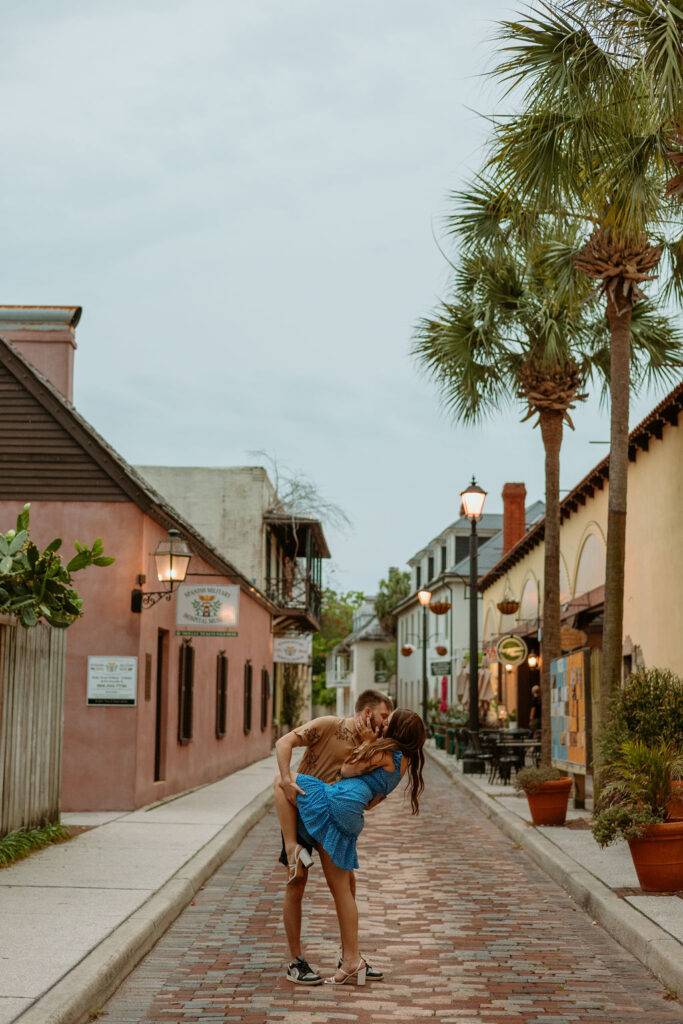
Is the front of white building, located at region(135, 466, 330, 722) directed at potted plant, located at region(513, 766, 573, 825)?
no

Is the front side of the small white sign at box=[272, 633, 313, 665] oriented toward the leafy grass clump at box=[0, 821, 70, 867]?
yes

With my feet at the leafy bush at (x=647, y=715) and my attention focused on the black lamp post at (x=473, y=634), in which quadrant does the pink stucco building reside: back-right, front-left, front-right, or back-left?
front-left

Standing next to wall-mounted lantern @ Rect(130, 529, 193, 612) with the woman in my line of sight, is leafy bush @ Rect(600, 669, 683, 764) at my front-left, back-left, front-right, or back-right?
front-left

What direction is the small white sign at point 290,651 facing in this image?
toward the camera

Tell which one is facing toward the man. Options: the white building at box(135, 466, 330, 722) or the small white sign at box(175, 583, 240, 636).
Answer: the small white sign

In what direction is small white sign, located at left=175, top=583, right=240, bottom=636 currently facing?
toward the camera

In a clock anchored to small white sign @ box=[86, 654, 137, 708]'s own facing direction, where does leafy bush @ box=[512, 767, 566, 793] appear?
The leafy bush is roughly at 10 o'clock from the small white sign.

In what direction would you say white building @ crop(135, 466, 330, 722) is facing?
to the viewer's right

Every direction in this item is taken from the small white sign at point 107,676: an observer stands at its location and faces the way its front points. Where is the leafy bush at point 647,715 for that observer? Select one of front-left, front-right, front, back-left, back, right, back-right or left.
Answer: front-left

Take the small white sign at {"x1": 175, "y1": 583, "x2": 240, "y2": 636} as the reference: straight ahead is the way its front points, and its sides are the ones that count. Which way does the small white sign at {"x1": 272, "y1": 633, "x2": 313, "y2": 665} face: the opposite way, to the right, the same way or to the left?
the same way

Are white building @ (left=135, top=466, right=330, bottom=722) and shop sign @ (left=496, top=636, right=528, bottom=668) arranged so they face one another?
no

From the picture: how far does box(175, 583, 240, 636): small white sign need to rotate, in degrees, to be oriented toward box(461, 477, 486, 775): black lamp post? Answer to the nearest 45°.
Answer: approximately 135° to its left
